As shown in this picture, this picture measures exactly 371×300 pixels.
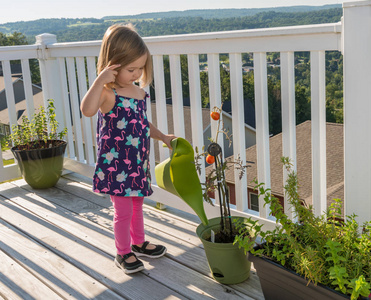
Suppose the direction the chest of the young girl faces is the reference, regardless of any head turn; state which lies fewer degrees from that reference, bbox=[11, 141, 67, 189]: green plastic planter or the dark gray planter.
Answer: the dark gray planter

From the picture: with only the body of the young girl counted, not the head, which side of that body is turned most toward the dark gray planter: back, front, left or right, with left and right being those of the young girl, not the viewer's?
front

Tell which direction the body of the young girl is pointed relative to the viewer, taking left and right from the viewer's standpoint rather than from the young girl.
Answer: facing the viewer and to the right of the viewer

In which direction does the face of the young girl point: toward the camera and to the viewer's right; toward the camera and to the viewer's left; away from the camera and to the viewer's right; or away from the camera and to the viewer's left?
toward the camera and to the viewer's right

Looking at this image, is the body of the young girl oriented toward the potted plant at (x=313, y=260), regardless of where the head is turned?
yes

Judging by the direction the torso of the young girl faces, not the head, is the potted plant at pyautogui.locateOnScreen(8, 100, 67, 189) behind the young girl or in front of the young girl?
behind
